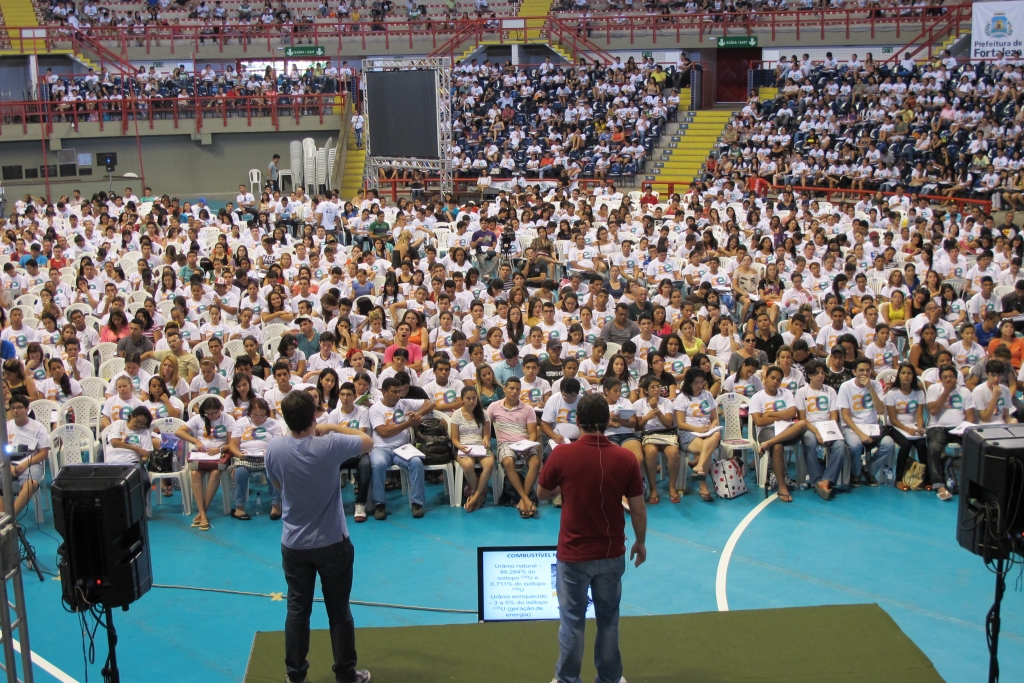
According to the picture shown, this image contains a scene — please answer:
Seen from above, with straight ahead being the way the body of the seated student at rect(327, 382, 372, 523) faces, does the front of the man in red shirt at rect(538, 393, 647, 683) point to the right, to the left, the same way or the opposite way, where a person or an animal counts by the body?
the opposite way

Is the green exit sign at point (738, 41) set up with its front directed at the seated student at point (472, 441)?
yes

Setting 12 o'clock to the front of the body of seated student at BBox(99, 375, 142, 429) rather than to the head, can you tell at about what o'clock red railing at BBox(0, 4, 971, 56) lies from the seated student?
The red railing is roughly at 7 o'clock from the seated student.

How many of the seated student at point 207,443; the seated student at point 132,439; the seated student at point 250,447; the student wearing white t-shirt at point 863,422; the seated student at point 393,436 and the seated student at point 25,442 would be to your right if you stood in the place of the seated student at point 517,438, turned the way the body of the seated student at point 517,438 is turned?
5

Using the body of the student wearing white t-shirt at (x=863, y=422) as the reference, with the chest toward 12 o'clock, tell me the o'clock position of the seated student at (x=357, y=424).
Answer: The seated student is roughly at 2 o'clock from the student wearing white t-shirt.

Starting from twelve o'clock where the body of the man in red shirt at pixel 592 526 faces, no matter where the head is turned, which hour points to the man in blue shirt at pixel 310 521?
The man in blue shirt is roughly at 9 o'clock from the man in red shirt.

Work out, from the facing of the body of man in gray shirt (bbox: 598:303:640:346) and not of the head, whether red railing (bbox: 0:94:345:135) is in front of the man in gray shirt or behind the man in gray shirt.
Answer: behind

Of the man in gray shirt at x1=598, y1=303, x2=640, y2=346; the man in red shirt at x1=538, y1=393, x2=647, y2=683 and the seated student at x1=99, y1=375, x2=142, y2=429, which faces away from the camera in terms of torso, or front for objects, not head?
the man in red shirt

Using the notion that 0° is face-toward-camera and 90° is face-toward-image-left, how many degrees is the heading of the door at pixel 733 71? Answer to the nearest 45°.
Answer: approximately 0°

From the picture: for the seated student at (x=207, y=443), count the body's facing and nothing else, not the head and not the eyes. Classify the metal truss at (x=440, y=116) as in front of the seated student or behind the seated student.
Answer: behind

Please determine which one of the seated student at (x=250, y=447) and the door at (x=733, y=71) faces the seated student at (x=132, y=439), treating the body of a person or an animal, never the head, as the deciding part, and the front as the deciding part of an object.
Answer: the door
